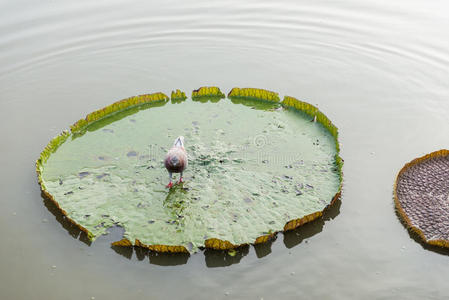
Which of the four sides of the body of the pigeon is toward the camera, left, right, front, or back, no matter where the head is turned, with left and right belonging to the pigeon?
front

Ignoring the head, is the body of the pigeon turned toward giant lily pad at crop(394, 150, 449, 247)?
no
